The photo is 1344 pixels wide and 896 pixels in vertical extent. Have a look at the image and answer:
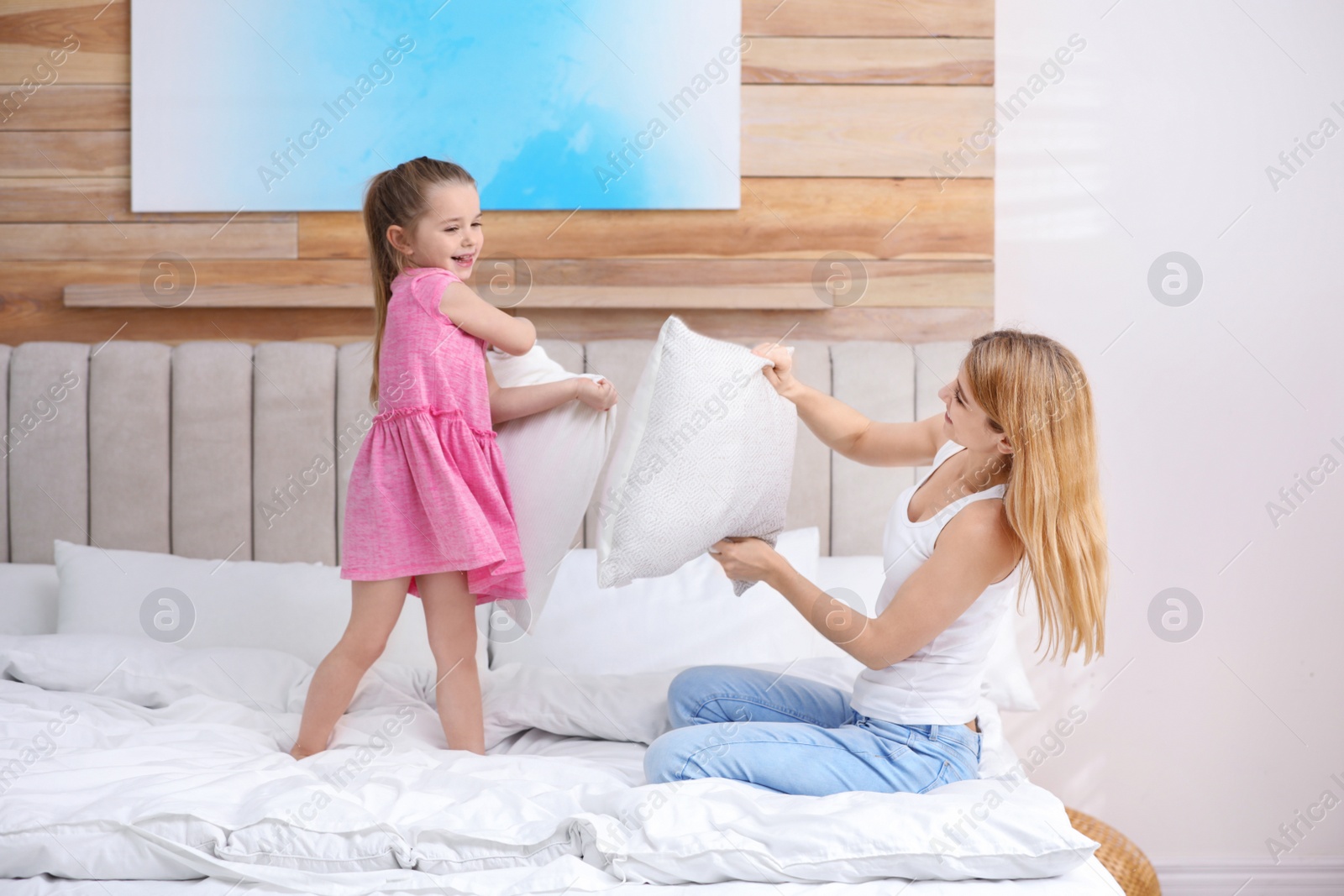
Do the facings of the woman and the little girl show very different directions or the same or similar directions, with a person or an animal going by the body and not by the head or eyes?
very different directions

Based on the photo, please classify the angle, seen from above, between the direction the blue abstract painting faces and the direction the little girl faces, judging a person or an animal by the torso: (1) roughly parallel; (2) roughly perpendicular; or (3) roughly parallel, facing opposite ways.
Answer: roughly perpendicular

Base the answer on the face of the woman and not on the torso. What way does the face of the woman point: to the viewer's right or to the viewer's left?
to the viewer's left

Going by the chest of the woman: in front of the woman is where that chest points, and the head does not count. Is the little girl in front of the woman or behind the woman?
in front

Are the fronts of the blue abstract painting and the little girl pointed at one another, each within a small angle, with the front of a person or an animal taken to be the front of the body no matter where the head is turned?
no

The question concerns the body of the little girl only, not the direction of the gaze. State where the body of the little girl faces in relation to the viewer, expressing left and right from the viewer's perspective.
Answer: facing to the right of the viewer

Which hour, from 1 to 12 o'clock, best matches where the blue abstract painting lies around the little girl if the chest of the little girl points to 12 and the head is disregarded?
The blue abstract painting is roughly at 9 o'clock from the little girl.

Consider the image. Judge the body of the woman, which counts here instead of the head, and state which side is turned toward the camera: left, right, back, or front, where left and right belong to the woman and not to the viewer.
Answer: left

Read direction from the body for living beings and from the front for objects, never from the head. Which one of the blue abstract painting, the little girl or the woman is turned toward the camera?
the blue abstract painting

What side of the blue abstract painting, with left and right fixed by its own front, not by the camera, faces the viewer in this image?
front

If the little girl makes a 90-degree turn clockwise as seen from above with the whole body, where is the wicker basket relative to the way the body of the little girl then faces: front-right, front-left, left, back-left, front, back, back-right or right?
left

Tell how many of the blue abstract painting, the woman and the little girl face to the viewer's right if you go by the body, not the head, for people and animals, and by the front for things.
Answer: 1

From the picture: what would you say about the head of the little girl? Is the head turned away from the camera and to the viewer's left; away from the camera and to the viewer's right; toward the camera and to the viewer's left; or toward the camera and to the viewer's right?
toward the camera and to the viewer's right

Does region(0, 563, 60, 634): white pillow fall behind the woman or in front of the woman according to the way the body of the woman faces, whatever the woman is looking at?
in front
